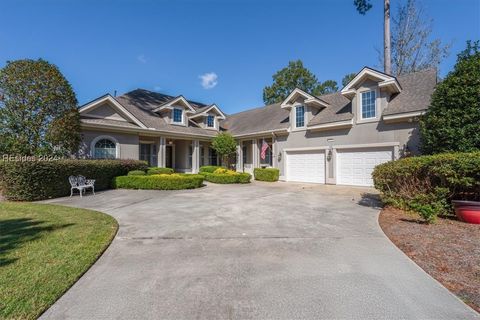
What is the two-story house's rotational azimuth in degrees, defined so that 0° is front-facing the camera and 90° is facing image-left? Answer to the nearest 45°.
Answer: approximately 0°

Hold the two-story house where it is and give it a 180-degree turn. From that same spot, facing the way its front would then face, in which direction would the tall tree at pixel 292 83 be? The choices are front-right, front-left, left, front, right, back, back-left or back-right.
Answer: front

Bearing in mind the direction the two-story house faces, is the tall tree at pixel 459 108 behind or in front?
in front

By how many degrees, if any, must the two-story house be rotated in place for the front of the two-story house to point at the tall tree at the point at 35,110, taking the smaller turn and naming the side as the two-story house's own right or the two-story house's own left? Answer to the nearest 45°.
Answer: approximately 45° to the two-story house's own right

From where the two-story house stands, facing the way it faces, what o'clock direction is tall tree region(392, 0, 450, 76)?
The tall tree is roughly at 8 o'clock from the two-story house.

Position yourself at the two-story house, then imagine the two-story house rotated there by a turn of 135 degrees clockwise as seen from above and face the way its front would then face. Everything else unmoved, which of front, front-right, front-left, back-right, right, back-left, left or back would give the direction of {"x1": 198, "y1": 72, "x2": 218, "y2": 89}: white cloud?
front
